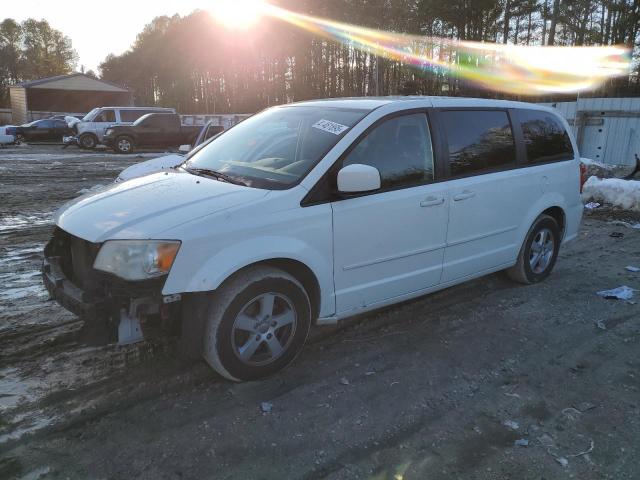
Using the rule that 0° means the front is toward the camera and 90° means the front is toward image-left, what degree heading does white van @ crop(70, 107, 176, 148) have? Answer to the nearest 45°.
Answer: approximately 90°

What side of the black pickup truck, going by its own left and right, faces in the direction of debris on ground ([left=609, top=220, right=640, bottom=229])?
left

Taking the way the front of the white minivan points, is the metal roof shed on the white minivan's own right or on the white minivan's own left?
on the white minivan's own right

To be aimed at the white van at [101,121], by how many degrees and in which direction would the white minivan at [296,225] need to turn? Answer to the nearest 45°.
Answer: approximately 90° to its right

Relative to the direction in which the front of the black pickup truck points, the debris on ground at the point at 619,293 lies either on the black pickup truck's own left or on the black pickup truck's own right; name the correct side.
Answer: on the black pickup truck's own left

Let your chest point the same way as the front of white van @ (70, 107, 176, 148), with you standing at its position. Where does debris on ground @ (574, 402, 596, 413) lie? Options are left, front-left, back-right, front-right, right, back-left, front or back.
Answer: left

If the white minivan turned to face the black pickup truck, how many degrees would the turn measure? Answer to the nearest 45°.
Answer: approximately 135° to its right

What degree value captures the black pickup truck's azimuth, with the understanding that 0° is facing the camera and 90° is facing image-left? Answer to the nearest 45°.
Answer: approximately 90°

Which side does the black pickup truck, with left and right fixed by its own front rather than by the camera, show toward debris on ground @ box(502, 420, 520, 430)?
left
